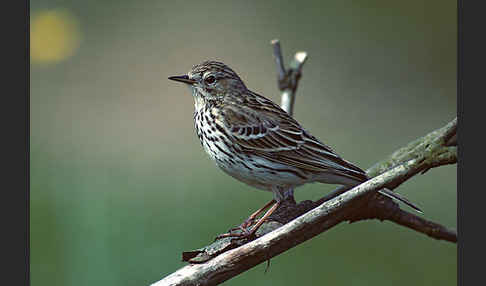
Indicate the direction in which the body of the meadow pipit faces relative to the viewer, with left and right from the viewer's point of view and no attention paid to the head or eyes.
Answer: facing to the left of the viewer
